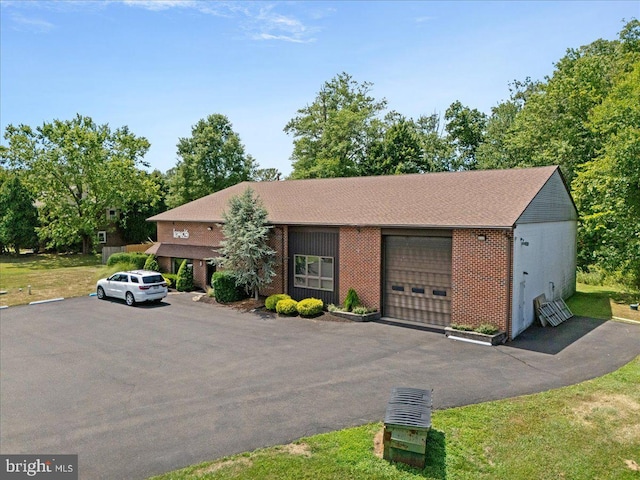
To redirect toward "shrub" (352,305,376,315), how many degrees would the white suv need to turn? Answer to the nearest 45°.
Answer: approximately 180°

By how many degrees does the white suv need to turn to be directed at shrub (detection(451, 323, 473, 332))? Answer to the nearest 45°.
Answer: approximately 180°

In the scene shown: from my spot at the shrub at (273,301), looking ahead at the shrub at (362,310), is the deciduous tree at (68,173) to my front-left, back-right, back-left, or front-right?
back-left

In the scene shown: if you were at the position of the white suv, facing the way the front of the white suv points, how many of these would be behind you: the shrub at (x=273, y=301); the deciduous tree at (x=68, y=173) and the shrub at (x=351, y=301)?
2

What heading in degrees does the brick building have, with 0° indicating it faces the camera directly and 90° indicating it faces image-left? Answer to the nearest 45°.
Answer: approximately 45°

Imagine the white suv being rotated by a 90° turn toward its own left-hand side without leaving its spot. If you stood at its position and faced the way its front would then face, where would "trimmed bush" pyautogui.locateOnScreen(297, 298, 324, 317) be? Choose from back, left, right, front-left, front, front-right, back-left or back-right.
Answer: left

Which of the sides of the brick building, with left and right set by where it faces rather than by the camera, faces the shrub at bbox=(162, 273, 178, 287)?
right

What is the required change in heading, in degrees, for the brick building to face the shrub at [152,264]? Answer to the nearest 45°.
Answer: approximately 90° to its right

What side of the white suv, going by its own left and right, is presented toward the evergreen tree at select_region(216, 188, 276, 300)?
back

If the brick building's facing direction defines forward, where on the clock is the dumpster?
The dumpster is roughly at 11 o'clock from the brick building.

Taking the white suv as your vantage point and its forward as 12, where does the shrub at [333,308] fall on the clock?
The shrub is roughly at 6 o'clock from the white suv.

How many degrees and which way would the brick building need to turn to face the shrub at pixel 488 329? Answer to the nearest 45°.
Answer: approximately 45° to its left
